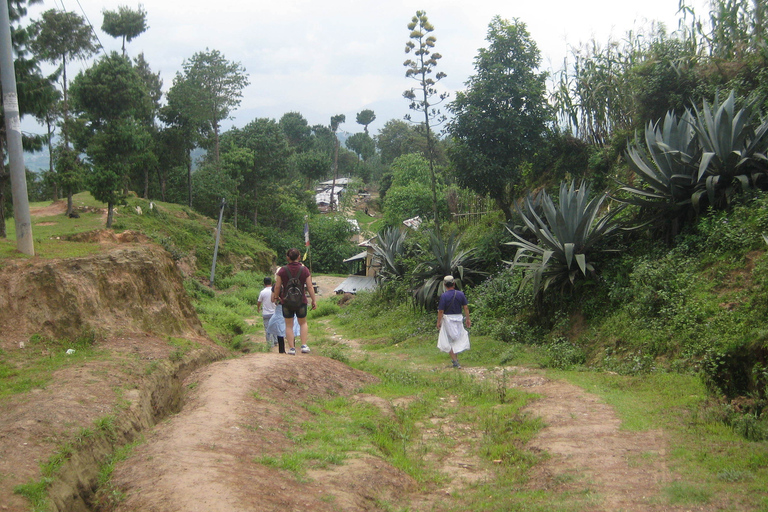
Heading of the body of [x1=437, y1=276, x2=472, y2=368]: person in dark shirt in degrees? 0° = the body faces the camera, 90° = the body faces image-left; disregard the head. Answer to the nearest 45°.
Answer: approximately 180°

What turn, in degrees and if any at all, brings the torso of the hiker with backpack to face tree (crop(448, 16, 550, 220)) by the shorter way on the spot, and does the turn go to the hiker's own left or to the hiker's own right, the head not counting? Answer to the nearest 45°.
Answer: approximately 45° to the hiker's own right

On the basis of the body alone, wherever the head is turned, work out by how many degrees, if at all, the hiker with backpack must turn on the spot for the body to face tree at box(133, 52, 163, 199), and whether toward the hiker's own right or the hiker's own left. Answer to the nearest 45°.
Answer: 0° — they already face it

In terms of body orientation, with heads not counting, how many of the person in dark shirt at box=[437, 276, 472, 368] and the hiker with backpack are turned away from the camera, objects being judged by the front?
2

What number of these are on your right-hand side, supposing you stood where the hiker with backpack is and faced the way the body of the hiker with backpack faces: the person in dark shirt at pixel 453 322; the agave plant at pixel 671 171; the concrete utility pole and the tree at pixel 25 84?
2

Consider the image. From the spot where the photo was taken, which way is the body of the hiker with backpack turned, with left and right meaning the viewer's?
facing away from the viewer

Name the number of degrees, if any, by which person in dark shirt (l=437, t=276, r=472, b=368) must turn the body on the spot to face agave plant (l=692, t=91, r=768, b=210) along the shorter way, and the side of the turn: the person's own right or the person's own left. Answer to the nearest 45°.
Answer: approximately 90° to the person's own right

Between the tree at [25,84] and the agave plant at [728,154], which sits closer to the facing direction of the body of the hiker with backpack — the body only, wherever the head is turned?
the tree

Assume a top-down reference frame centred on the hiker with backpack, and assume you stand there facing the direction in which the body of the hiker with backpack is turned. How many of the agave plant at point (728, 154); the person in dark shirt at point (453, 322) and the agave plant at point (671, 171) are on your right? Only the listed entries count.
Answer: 3

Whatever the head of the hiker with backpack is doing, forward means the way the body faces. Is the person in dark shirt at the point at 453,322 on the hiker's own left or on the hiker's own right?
on the hiker's own right
